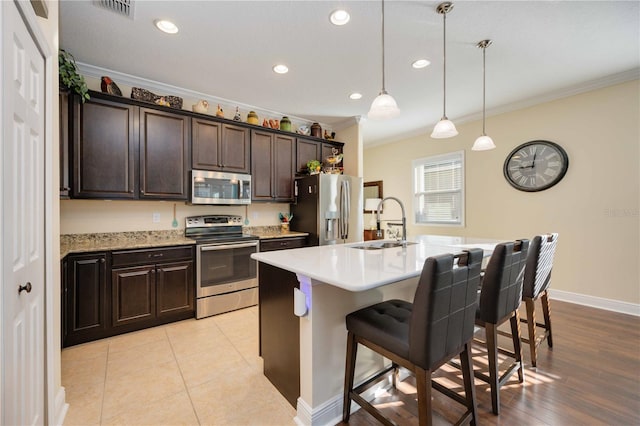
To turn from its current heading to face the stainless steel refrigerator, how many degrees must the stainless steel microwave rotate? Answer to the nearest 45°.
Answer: approximately 90° to its left

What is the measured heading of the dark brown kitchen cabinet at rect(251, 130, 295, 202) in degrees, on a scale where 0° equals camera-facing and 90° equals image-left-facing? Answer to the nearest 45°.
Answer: approximately 315°

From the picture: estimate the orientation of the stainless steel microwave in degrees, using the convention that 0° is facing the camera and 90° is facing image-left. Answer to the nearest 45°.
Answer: approximately 0°

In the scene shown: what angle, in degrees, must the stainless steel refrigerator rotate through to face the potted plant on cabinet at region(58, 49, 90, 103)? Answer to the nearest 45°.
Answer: approximately 90° to its right

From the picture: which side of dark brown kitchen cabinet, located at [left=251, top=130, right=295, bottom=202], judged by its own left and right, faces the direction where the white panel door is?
right

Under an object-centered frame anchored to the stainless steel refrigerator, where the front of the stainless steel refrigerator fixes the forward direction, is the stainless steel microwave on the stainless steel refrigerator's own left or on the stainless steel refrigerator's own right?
on the stainless steel refrigerator's own right

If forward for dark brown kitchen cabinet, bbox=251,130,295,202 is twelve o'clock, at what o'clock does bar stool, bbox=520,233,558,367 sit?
The bar stool is roughly at 12 o'clock from the dark brown kitchen cabinet.
